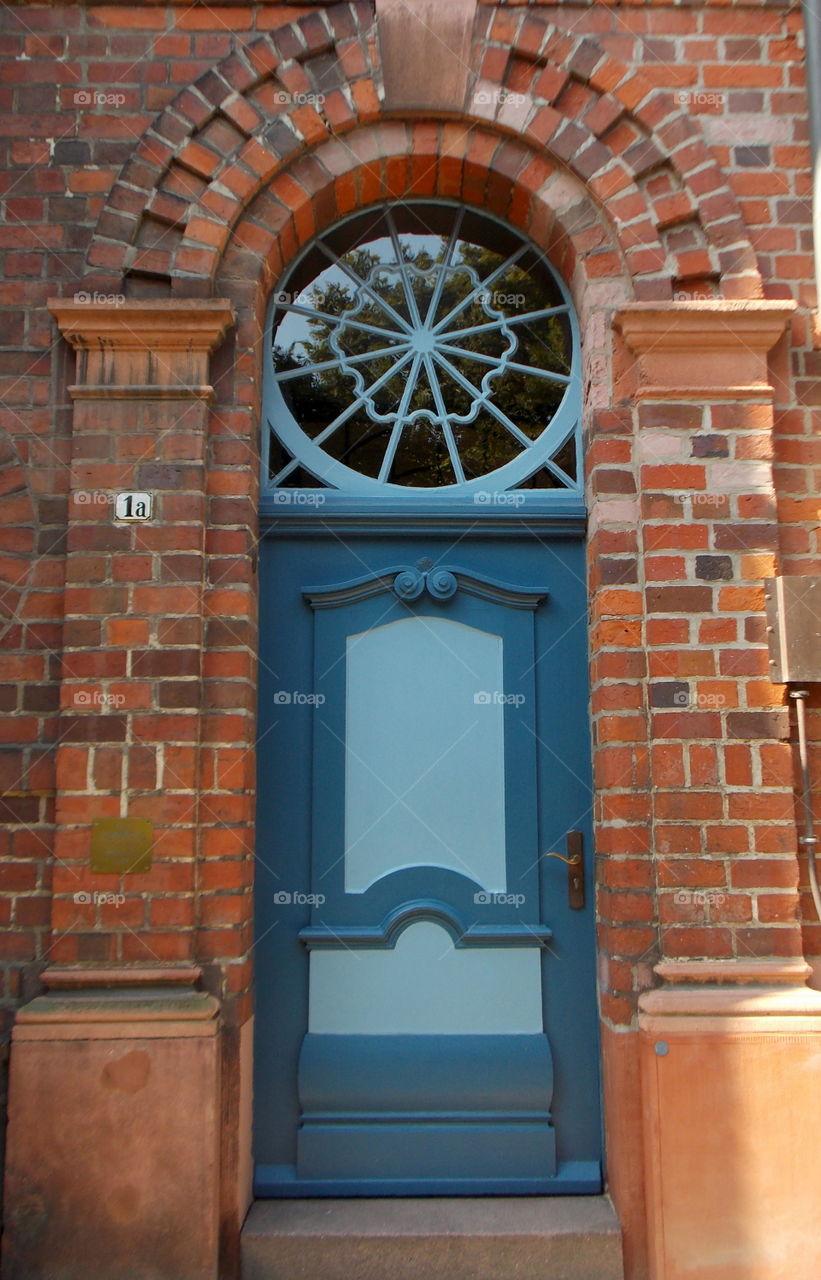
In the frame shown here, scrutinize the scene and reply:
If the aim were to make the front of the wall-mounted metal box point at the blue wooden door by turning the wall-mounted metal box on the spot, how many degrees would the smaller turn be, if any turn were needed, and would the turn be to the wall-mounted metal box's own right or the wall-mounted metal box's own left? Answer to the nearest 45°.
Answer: approximately 90° to the wall-mounted metal box's own right

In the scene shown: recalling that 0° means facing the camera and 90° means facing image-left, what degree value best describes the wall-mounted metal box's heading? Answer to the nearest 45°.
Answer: approximately 0°

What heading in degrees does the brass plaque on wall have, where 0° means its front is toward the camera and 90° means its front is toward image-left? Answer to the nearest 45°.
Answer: approximately 0°

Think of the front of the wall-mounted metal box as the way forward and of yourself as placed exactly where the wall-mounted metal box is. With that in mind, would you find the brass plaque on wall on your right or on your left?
on your right

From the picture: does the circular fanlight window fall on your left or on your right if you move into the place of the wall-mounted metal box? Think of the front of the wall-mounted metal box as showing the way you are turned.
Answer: on your right
